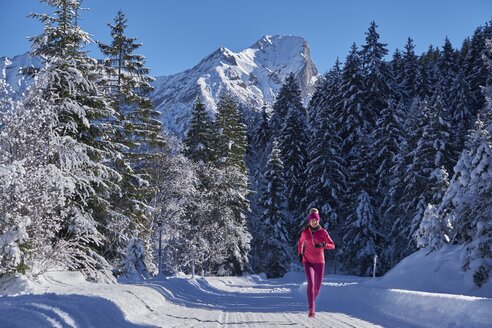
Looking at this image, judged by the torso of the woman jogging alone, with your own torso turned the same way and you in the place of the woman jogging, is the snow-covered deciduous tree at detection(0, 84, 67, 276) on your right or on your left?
on your right

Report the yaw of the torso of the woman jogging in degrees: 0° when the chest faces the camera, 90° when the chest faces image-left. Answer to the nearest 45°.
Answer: approximately 0°

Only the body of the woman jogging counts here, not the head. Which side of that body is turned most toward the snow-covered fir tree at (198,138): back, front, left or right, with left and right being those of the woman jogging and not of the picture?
back

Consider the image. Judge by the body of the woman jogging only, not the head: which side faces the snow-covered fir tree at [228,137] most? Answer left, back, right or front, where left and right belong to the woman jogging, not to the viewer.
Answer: back

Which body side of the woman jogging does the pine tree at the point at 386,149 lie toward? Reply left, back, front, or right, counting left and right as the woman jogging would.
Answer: back

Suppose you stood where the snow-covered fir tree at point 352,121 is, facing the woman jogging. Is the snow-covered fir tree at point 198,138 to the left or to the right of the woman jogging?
right

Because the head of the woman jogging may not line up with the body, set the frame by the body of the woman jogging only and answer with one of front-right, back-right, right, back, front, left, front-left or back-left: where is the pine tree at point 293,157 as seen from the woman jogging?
back

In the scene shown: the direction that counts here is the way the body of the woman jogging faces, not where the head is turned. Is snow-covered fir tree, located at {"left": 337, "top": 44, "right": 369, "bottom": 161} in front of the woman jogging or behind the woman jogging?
behind

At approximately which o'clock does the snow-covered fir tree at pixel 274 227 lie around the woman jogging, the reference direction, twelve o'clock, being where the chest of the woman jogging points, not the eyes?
The snow-covered fir tree is roughly at 6 o'clock from the woman jogging.

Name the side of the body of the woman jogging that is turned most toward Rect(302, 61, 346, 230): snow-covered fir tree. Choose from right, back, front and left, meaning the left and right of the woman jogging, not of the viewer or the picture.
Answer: back
